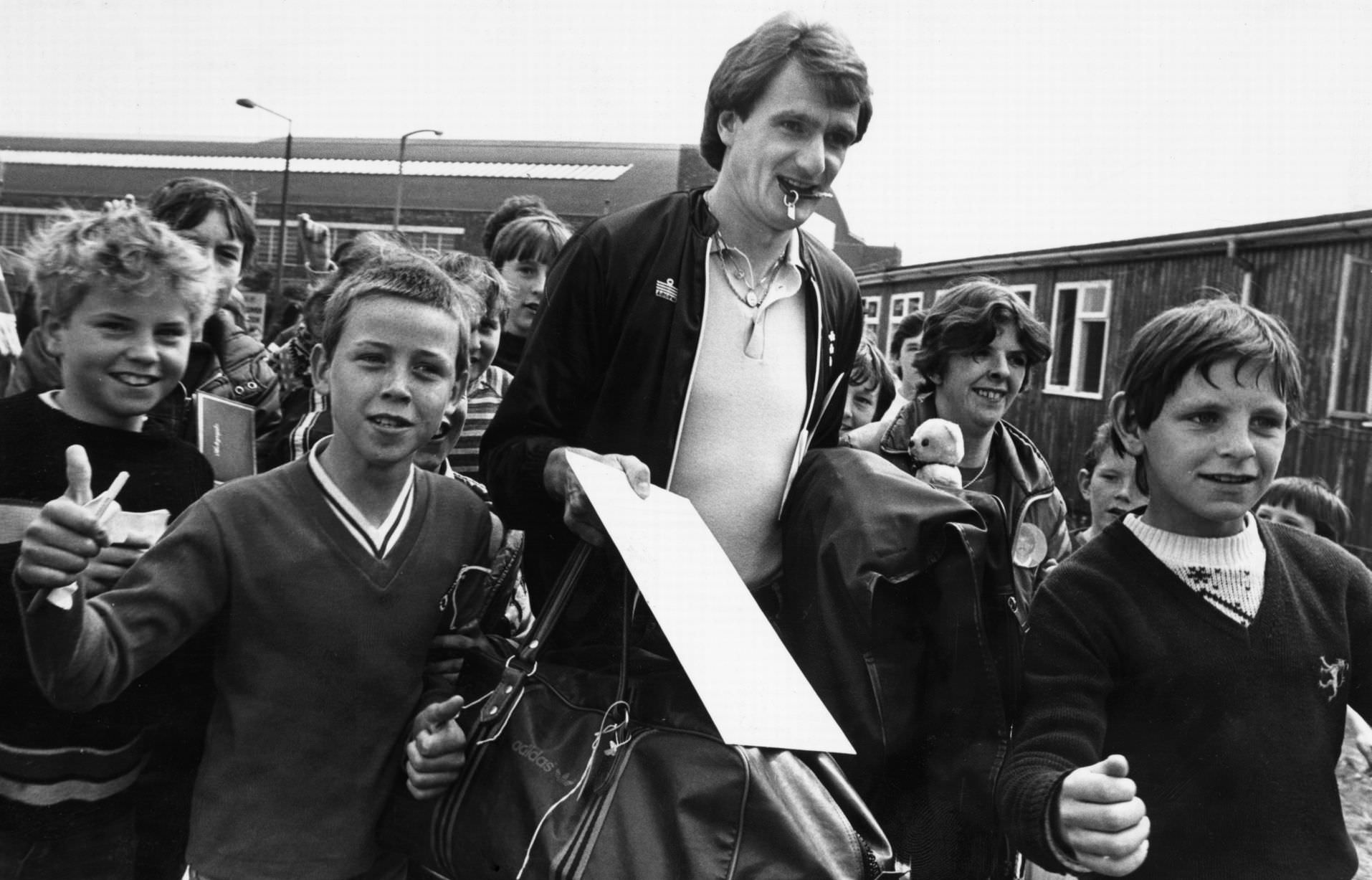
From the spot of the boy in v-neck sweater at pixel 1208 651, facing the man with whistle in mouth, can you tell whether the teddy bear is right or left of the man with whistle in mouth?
right

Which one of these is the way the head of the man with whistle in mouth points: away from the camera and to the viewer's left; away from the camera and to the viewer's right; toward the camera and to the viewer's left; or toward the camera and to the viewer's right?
toward the camera and to the viewer's right

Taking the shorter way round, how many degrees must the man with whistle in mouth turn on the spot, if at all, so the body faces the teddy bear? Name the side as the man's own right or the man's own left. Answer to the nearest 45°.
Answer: approximately 90° to the man's own left

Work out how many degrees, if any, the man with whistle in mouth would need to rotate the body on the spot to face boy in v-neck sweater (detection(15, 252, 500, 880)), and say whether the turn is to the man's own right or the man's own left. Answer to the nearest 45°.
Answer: approximately 135° to the man's own right

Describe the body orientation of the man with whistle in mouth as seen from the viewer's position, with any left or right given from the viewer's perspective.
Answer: facing the viewer and to the right of the viewer

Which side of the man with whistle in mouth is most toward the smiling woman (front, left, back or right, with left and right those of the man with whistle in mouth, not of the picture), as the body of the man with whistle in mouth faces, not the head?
left

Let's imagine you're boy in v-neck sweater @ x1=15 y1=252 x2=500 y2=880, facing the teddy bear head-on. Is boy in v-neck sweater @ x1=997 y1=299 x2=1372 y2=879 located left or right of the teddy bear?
right

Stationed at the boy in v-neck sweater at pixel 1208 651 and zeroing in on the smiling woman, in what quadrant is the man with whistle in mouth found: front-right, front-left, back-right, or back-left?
front-left

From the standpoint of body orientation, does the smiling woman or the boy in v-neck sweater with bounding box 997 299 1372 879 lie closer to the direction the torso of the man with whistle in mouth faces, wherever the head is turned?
the boy in v-neck sweater
